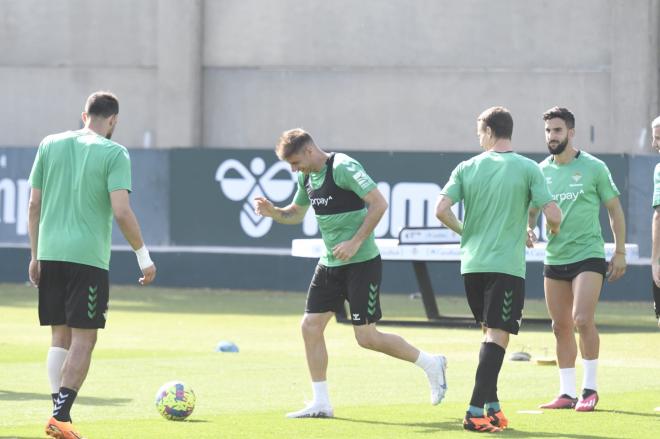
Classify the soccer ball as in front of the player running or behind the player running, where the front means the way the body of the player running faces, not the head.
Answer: in front

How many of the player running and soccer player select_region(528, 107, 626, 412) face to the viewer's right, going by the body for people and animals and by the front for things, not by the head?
0

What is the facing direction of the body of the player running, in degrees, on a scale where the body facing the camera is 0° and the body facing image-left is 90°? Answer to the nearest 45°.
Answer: approximately 45°

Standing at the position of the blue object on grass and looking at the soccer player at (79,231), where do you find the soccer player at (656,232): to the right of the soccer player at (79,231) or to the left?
left

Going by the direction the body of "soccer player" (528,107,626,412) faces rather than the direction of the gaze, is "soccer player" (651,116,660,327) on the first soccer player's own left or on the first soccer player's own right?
on the first soccer player's own left

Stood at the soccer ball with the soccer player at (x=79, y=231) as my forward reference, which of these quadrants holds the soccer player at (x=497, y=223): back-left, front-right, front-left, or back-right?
back-left

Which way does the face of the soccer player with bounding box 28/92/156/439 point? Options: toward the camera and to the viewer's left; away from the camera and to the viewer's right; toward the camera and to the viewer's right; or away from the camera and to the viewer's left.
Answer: away from the camera and to the viewer's right

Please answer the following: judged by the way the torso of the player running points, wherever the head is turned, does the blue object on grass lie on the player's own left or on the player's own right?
on the player's own right

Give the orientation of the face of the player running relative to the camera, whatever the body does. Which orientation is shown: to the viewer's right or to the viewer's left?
to the viewer's left
